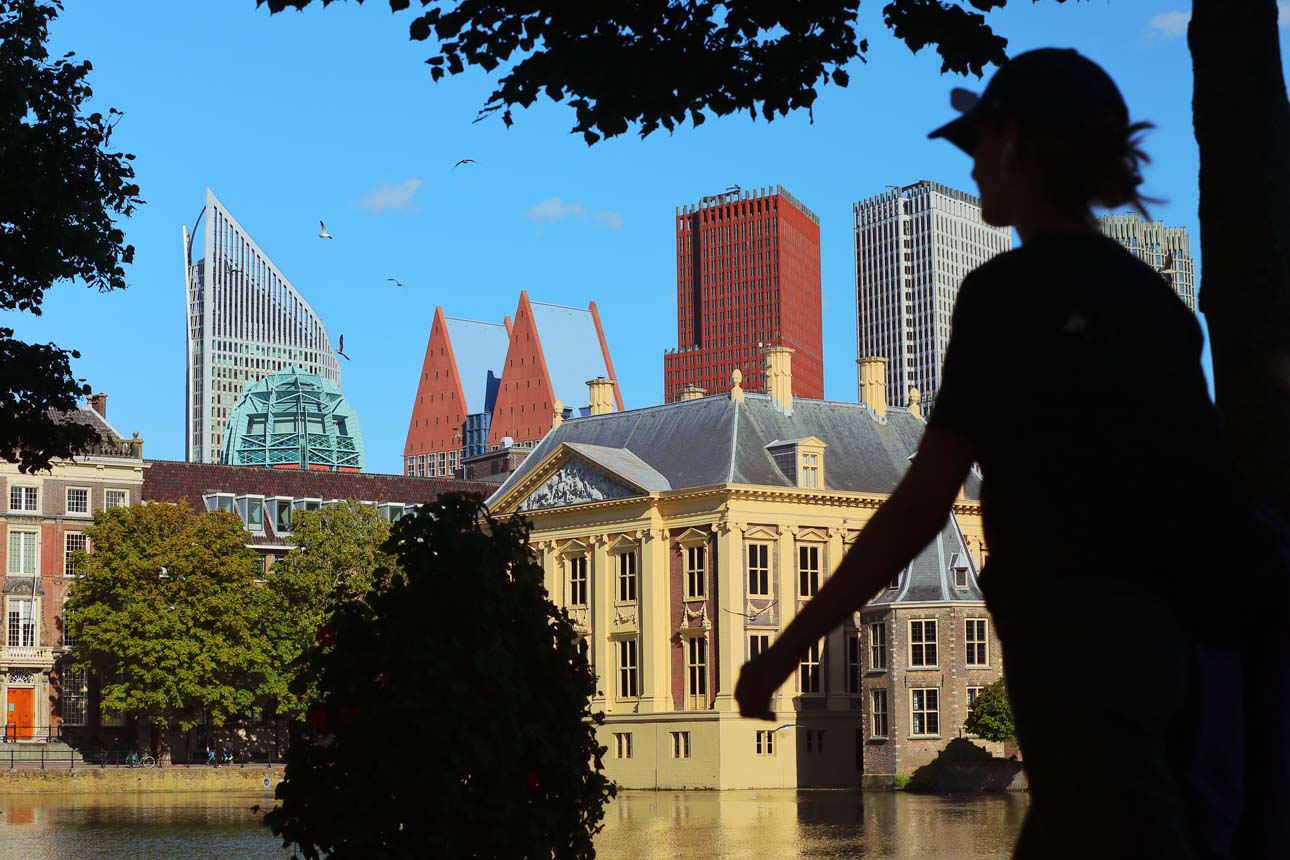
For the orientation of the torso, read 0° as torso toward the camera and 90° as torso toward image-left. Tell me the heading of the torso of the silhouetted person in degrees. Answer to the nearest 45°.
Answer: approximately 135°

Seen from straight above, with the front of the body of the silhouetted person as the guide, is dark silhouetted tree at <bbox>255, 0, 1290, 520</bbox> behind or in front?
in front

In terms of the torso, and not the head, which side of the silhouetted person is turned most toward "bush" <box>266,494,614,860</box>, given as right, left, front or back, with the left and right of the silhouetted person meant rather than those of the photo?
front

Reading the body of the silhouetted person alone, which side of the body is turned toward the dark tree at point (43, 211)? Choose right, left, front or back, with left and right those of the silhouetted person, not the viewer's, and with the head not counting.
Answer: front

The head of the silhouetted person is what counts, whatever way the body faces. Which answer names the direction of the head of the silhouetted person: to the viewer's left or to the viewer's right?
to the viewer's left
